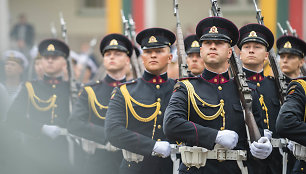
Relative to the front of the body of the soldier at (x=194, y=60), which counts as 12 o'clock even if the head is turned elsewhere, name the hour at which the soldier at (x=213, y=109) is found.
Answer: the soldier at (x=213, y=109) is roughly at 12 o'clock from the soldier at (x=194, y=60).

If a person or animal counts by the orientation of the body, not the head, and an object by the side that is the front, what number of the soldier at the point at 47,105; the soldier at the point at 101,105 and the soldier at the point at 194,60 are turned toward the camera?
3

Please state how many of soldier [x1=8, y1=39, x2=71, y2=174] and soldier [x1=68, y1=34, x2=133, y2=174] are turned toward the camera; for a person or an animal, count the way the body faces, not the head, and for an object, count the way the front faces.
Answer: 2

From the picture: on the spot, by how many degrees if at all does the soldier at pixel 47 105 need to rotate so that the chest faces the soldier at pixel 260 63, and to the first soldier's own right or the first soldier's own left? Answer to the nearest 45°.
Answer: approximately 45° to the first soldier's own left

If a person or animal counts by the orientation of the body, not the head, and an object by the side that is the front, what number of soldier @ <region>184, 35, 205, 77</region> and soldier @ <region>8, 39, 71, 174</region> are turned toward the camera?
2

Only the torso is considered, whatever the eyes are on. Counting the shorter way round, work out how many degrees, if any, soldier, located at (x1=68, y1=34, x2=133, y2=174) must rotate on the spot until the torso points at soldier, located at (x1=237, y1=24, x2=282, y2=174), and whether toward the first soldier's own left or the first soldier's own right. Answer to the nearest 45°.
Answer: approximately 45° to the first soldier's own left

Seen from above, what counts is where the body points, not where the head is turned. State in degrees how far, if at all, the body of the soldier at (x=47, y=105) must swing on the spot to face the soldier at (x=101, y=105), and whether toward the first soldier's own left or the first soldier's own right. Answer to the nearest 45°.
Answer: approximately 45° to the first soldier's own left

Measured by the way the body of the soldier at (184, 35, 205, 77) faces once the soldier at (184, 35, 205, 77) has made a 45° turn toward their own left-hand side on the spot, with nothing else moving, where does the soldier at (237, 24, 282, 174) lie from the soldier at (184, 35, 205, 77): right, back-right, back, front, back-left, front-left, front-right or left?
front
